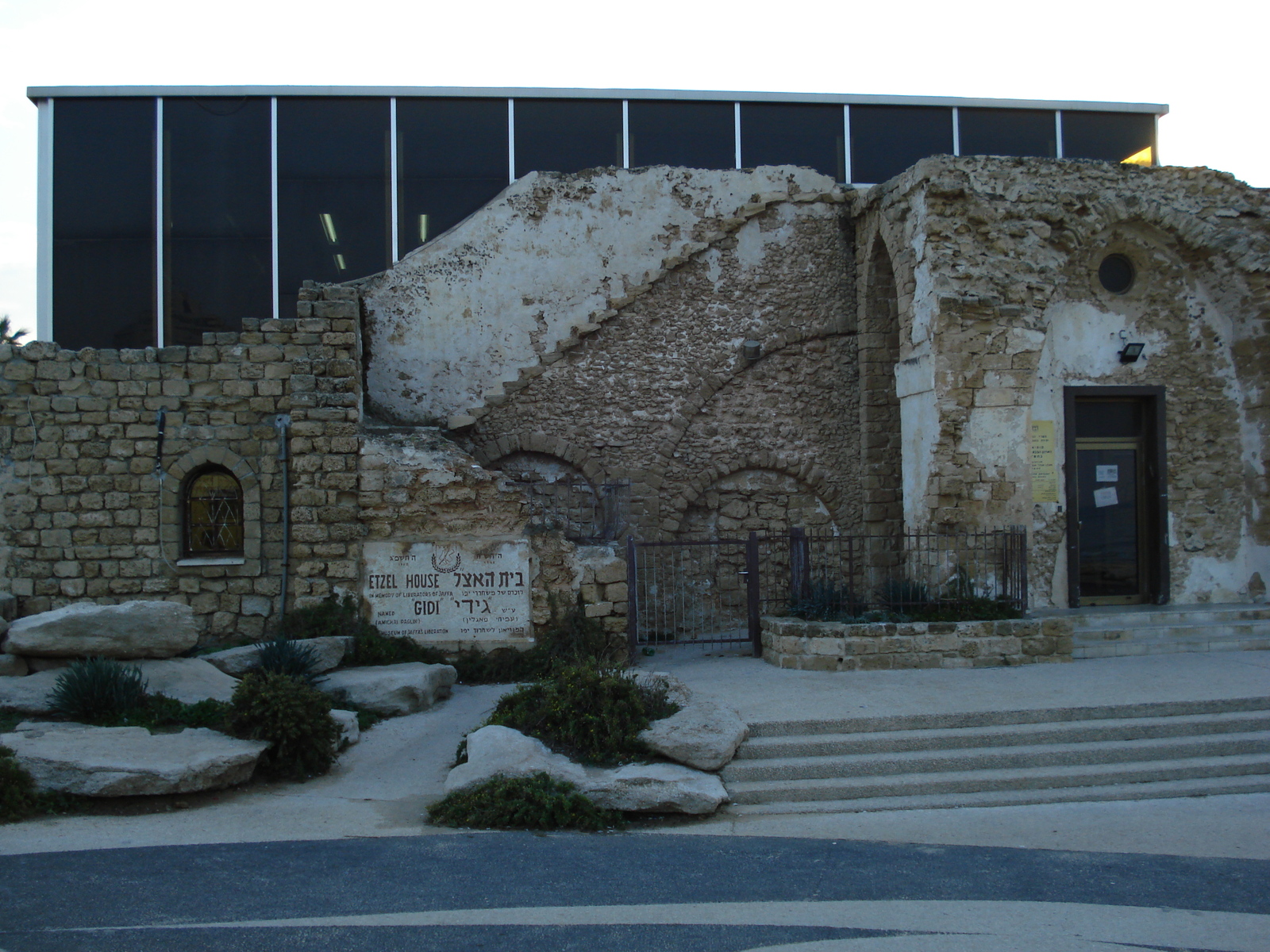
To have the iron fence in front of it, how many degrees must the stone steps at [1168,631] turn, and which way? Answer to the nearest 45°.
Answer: approximately 45° to its right

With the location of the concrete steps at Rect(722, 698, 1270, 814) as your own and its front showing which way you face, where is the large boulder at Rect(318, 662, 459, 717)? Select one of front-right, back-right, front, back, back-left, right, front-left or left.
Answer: right

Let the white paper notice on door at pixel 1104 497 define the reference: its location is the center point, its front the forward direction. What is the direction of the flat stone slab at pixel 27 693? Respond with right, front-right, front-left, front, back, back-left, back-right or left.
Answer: front-right

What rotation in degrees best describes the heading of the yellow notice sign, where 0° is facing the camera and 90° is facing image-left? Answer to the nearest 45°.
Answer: approximately 0°

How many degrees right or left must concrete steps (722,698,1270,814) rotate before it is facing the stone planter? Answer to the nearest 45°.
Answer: approximately 180°

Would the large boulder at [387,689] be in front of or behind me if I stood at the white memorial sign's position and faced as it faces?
in front

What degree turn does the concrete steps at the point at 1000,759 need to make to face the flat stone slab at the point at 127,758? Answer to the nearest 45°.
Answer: approximately 45° to its right
